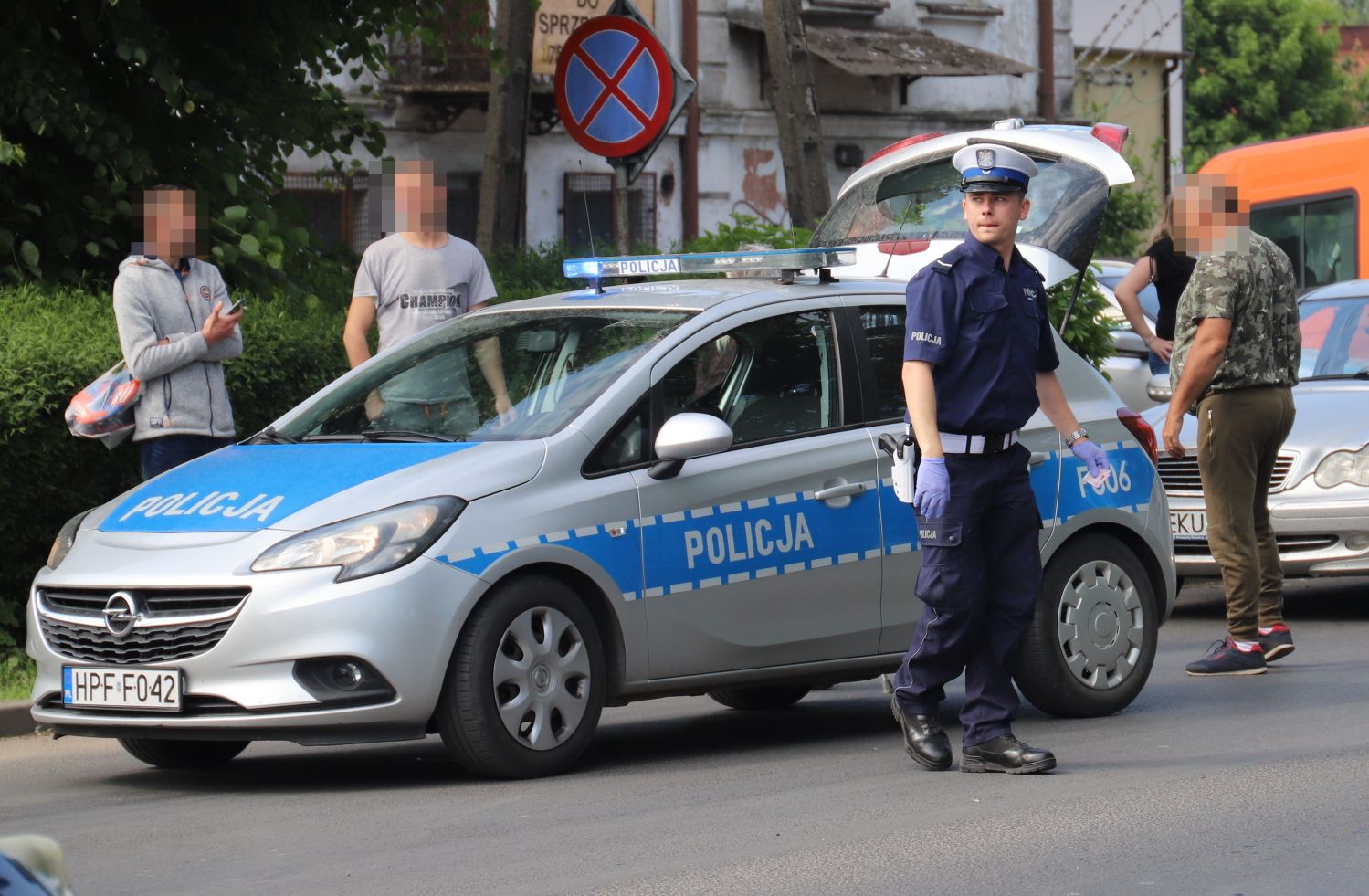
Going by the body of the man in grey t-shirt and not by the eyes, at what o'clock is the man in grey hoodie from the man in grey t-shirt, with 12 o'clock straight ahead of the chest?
The man in grey hoodie is roughly at 2 o'clock from the man in grey t-shirt.

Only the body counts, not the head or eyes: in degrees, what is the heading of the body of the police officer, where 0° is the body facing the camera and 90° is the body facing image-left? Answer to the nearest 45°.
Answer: approximately 315°

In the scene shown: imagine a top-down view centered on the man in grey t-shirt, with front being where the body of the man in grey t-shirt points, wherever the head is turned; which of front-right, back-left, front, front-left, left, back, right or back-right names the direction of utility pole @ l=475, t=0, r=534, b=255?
back

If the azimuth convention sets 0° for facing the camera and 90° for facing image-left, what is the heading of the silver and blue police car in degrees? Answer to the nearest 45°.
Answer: approximately 45°

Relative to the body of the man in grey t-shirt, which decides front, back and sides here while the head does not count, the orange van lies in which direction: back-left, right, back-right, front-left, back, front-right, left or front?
back-left

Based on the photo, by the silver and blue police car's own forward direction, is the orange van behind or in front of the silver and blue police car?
behind
